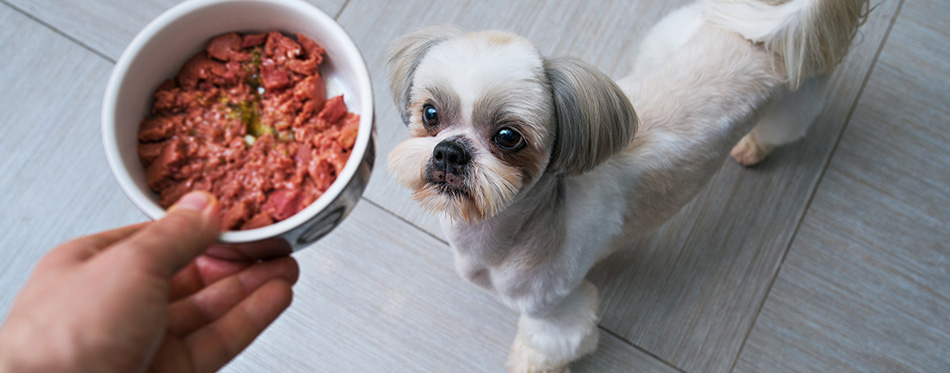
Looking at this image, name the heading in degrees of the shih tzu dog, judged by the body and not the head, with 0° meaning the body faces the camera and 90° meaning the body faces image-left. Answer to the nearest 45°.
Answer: approximately 45°
